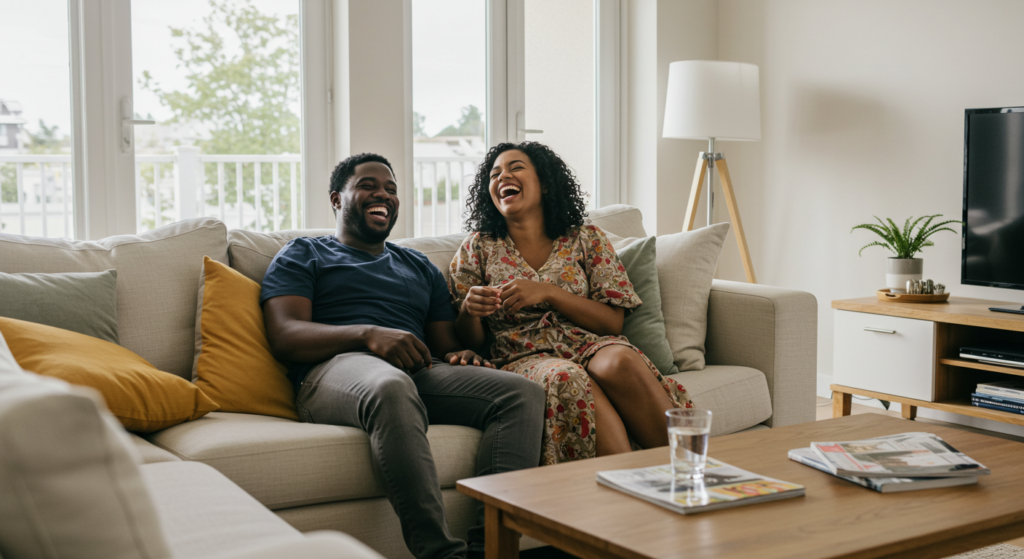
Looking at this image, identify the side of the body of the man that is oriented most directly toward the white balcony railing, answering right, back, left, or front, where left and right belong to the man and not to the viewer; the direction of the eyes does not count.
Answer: back

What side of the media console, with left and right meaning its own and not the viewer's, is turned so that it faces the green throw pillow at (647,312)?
front

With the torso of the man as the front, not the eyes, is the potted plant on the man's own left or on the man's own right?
on the man's own left

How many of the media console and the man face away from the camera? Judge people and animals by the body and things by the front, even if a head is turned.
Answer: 0

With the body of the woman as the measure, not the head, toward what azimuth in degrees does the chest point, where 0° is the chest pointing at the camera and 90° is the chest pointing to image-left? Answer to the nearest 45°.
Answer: approximately 0°

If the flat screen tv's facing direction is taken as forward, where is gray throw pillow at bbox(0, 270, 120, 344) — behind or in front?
in front

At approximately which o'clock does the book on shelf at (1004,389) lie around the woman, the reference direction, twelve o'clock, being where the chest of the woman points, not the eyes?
The book on shelf is roughly at 8 o'clock from the woman.

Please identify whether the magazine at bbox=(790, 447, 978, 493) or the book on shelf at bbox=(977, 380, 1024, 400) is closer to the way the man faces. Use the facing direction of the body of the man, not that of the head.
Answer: the magazine

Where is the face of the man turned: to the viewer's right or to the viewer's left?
to the viewer's right

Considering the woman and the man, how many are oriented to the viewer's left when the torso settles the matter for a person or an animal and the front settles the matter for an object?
0

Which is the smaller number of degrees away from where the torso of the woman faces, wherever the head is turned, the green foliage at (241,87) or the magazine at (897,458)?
the magazine

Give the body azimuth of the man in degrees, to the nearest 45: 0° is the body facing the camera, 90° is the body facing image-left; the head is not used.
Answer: approximately 315°

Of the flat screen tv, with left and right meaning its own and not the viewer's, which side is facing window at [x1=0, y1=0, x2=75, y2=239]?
front
